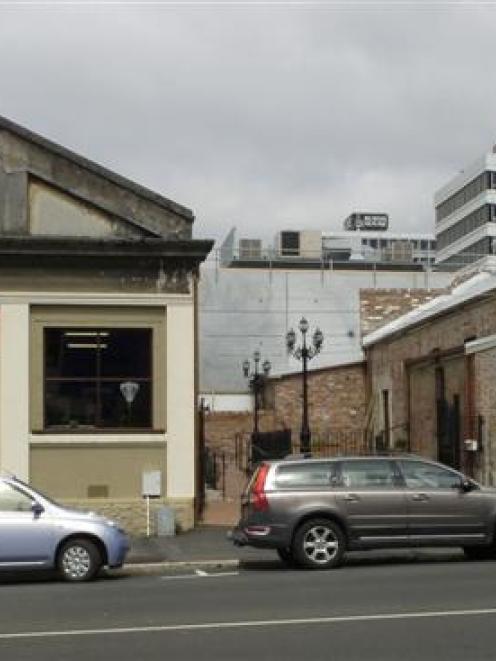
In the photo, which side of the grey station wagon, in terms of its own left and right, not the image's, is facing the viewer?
right

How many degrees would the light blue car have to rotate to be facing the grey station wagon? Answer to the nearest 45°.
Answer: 0° — it already faces it

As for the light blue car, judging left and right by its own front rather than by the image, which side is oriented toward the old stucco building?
left

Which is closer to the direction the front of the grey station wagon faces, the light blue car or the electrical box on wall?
the electrical box on wall

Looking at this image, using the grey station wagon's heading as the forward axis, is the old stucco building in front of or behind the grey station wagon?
behind

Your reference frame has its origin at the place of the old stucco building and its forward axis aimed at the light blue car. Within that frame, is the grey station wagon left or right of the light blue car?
left

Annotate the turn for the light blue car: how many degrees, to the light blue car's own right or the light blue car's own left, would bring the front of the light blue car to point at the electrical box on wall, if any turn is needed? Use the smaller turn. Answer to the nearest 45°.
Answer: approximately 45° to the light blue car's own left

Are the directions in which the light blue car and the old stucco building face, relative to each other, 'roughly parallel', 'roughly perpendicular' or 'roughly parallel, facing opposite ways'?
roughly perpendicular

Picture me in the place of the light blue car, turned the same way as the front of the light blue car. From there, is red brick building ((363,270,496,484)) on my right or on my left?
on my left

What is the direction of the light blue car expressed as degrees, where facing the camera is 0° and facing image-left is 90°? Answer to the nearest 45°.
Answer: approximately 270°
